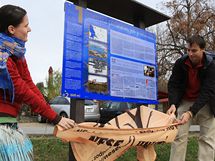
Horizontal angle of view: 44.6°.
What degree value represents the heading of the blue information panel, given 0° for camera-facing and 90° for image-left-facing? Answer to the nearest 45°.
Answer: approximately 315°

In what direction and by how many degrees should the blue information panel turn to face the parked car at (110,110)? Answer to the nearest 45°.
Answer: approximately 135° to its left

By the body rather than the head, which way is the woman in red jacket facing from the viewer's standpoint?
to the viewer's right

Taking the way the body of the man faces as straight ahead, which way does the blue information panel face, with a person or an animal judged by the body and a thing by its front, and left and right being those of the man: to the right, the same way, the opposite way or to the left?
to the left

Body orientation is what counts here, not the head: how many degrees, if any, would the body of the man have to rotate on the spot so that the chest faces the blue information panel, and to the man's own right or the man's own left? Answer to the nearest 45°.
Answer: approximately 45° to the man's own right

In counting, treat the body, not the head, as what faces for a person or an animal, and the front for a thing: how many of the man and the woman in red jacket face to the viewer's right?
1

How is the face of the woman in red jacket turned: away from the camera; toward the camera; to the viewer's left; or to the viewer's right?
to the viewer's right

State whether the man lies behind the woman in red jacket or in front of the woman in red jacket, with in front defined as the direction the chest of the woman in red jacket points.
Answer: in front

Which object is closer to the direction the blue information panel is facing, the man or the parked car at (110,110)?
the man

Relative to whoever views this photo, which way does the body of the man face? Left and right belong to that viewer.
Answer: facing the viewer and to the left of the viewer

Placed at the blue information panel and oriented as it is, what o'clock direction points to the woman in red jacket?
The woman in red jacket is roughly at 2 o'clock from the blue information panel.

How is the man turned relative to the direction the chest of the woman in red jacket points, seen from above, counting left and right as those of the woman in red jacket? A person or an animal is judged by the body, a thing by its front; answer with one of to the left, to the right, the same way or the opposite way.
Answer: the opposite way

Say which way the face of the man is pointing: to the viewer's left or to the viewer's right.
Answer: to the viewer's left
